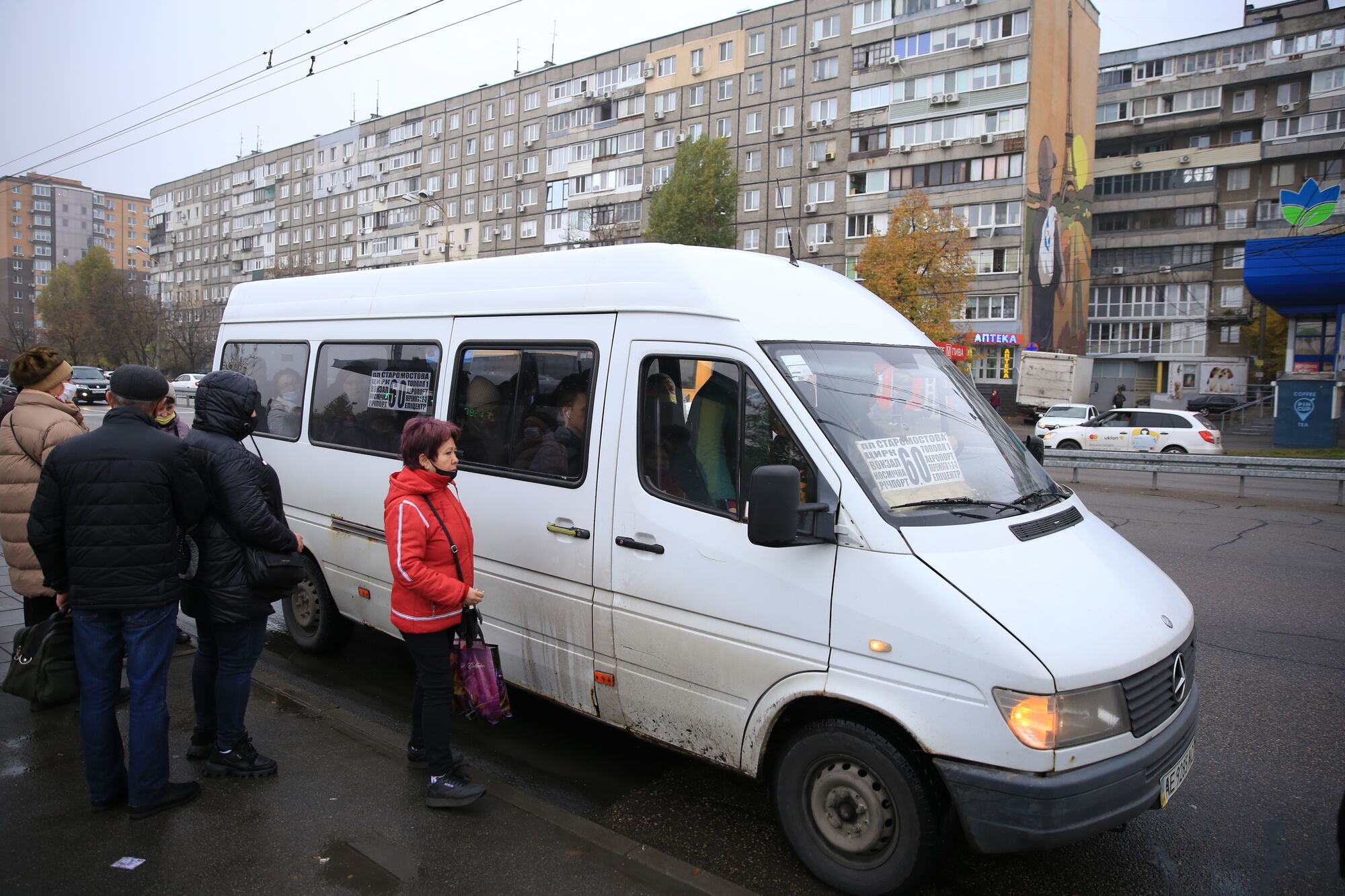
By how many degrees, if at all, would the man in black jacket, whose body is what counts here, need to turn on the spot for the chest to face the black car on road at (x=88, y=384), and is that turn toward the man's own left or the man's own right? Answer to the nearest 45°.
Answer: approximately 45° to the man's own left

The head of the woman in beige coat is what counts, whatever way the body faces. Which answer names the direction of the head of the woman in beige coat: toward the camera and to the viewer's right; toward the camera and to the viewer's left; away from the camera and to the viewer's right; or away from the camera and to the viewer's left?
away from the camera and to the viewer's right

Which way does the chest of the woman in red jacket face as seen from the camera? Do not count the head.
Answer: to the viewer's right

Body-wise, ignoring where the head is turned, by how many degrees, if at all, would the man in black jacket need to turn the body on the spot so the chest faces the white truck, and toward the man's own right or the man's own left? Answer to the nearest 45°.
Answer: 0° — they already face it

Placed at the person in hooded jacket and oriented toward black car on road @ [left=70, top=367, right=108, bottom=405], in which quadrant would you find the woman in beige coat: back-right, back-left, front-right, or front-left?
front-left

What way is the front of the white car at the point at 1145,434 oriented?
to the viewer's left

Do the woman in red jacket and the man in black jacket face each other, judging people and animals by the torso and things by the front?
no

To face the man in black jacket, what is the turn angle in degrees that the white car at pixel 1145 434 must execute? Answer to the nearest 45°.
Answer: approximately 90° to its left

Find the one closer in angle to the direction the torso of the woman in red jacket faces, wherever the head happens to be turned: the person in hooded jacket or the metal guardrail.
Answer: the metal guardrail

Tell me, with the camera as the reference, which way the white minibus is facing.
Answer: facing the viewer and to the right of the viewer

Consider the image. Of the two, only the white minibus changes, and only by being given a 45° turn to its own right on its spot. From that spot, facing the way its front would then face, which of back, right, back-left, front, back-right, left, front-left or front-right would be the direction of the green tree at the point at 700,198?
back

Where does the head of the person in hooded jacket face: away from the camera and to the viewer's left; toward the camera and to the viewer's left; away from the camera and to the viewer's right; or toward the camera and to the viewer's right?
away from the camera and to the viewer's right

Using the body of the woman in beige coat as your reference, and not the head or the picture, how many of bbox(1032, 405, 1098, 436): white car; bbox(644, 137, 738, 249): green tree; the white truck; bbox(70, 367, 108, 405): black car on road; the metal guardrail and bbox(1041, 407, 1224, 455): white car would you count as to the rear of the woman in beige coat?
0

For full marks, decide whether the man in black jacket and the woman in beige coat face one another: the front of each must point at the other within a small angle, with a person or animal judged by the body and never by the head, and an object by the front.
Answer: no

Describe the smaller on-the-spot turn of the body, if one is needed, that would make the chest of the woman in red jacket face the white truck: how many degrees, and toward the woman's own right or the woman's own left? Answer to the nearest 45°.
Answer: approximately 45° to the woman's own left

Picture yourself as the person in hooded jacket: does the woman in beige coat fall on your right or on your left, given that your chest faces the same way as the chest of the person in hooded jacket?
on your left
